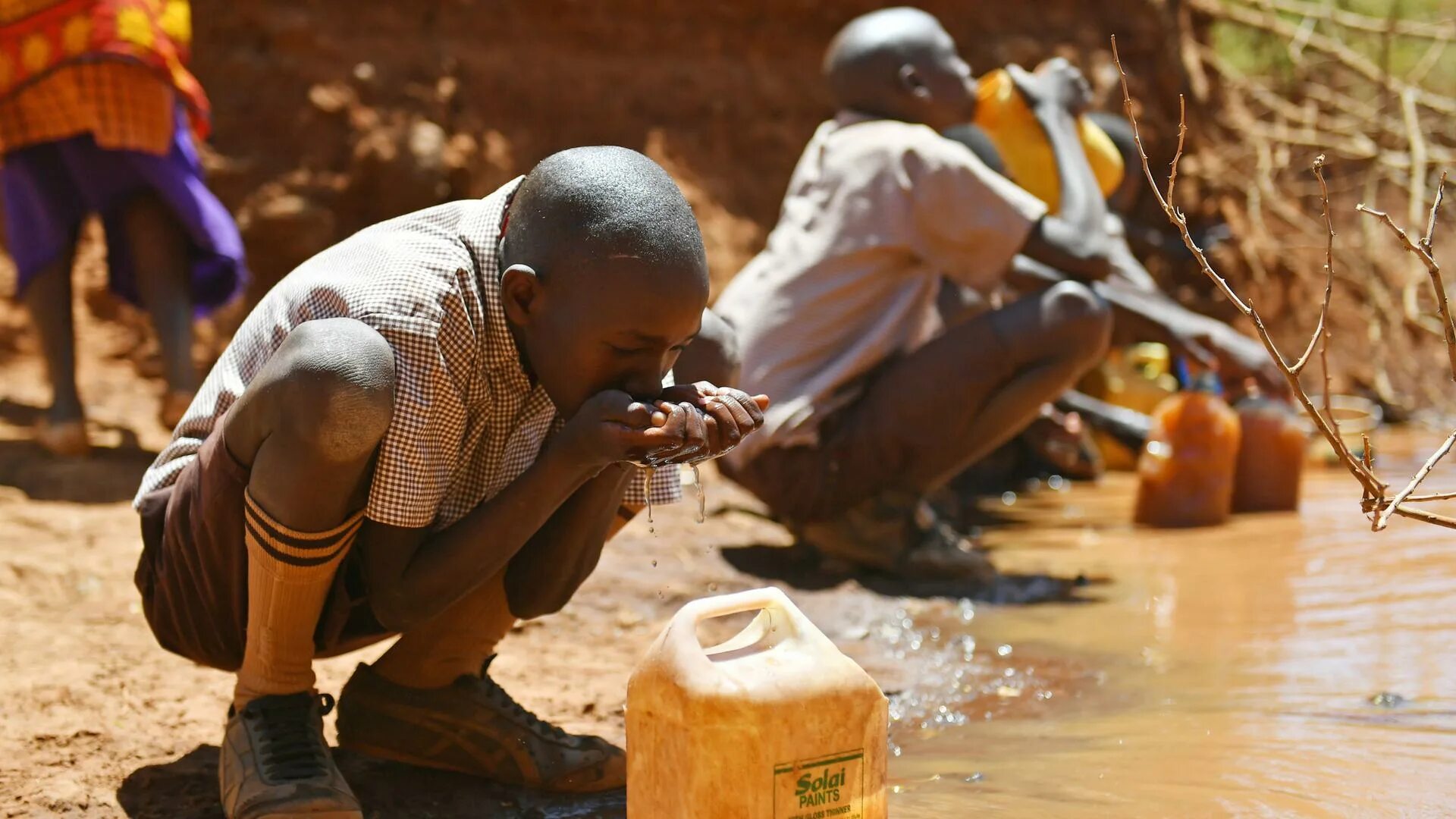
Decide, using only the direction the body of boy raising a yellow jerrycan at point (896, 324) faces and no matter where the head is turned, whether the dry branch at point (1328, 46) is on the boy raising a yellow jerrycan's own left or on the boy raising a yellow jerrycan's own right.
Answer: on the boy raising a yellow jerrycan's own left

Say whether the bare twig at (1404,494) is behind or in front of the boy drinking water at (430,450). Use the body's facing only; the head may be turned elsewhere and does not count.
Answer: in front

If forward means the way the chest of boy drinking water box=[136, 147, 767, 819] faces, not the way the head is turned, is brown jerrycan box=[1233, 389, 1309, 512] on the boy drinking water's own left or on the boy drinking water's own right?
on the boy drinking water's own left

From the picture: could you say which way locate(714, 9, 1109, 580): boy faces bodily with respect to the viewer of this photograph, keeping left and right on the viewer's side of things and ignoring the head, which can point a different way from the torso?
facing to the right of the viewer

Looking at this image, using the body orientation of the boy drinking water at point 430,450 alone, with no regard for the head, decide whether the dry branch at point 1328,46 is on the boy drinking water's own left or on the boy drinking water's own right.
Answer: on the boy drinking water's own left

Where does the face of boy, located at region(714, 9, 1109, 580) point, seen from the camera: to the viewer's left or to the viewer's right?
to the viewer's right

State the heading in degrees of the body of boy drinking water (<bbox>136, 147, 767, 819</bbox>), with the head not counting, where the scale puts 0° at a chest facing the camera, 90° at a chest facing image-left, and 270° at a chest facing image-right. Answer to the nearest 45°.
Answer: approximately 315°

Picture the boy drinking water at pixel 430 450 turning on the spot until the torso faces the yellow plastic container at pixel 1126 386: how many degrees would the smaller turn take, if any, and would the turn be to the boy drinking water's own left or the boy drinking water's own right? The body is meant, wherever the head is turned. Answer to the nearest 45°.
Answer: approximately 90° to the boy drinking water's own left

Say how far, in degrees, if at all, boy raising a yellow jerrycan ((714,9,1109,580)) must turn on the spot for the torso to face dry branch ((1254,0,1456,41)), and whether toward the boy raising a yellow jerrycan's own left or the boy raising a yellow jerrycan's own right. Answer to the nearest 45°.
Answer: approximately 45° to the boy raising a yellow jerrycan's own left

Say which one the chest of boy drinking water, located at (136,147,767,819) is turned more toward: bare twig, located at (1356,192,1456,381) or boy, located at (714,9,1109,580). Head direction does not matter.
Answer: the bare twig

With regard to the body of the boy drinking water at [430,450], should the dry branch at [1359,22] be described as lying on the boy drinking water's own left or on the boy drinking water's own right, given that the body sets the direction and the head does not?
on the boy drinking water's own left

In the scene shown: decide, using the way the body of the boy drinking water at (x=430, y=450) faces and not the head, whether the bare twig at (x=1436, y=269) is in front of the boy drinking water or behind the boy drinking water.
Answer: in front

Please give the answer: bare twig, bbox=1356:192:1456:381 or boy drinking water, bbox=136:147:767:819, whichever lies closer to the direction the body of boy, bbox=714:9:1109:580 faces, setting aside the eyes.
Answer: the bare twig

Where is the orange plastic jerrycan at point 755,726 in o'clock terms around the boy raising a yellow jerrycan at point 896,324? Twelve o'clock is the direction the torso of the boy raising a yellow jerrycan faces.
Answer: The orange plastic jerrycan is roughly at 3 o'clock from the boy raising a yellow jerrycan.
